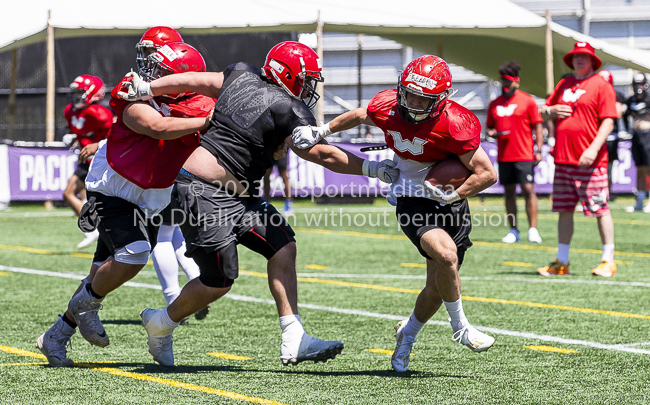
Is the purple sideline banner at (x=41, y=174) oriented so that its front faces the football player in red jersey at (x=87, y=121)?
yes

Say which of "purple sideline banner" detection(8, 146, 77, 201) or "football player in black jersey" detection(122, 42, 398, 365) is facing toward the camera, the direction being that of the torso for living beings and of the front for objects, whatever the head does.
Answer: the purple sideline banner

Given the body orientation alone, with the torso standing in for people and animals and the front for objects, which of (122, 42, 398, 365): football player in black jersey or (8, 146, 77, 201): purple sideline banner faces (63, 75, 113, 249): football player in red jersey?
the purple sideline banner

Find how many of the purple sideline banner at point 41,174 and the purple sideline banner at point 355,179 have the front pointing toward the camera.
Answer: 2

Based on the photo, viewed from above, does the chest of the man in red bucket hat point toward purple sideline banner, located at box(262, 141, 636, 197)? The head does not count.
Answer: no

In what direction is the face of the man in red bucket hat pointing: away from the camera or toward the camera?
toward the camera

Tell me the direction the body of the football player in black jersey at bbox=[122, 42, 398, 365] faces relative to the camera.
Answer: to the viewer's right

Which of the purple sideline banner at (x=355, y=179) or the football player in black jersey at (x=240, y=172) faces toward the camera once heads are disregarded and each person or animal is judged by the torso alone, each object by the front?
the purple sideline banner

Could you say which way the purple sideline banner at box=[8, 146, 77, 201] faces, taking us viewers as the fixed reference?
facing the viewer

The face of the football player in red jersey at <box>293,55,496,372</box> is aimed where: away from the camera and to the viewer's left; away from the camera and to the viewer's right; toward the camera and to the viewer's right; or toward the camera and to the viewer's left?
toward the camera and to the viewer's left

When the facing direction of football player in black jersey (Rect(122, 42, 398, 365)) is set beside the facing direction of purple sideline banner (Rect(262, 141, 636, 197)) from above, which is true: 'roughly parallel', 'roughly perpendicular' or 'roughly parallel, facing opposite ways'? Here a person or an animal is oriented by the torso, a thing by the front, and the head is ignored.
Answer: roughly perpendicular

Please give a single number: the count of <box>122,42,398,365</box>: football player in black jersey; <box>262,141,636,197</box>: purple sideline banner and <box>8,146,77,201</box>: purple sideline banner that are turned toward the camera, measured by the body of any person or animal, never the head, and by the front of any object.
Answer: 2

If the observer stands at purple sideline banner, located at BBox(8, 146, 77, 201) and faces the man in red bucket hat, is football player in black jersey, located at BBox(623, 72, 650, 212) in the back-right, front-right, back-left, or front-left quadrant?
front-left

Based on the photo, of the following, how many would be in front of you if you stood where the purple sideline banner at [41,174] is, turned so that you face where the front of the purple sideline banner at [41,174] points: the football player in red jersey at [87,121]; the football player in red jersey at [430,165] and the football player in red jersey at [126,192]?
3

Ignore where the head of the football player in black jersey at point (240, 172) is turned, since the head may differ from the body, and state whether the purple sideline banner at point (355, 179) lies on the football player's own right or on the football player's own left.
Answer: on the football player's own left

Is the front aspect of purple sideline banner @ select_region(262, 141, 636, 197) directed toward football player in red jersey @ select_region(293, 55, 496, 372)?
yes

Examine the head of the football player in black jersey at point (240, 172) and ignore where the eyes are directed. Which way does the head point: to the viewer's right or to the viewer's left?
to the viewer's right
